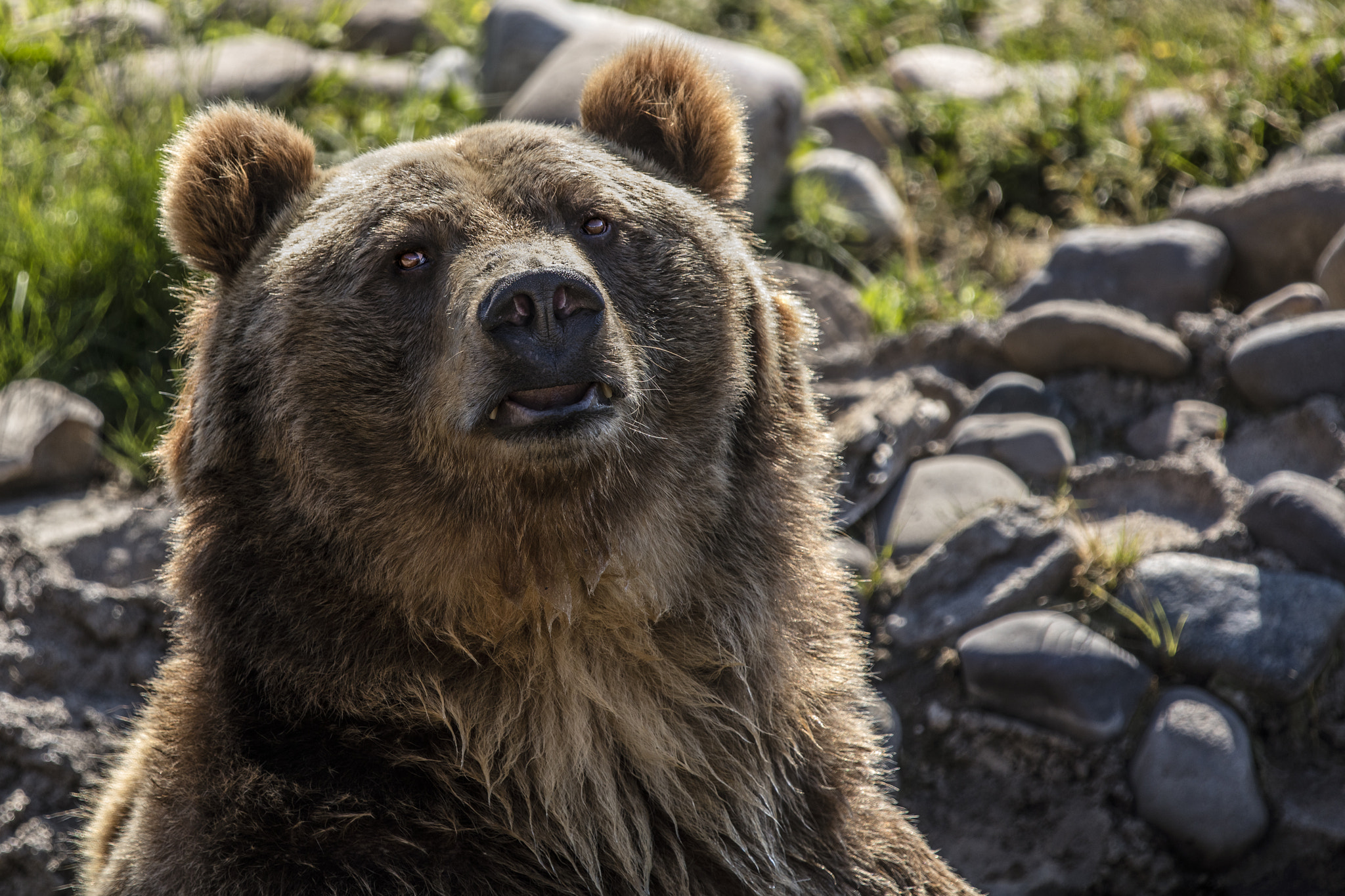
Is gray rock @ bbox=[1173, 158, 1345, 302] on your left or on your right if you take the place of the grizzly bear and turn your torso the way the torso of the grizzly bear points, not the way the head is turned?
on your left

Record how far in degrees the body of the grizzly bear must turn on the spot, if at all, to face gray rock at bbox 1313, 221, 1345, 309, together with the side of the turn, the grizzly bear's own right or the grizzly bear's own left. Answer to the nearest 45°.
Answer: approximately 135° to the grizzly bear's own left

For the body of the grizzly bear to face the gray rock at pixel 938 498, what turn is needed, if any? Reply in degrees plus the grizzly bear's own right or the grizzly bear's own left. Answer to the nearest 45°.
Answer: approximately 135° to the grizzly bear's own left

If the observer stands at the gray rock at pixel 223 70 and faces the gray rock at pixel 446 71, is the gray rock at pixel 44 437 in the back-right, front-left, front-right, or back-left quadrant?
back-right

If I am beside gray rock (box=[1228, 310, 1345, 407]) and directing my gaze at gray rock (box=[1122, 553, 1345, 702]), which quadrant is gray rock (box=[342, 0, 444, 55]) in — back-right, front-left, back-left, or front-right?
back-right

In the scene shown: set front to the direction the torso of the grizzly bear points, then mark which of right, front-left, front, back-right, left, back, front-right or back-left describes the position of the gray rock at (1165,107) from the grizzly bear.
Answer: back-left

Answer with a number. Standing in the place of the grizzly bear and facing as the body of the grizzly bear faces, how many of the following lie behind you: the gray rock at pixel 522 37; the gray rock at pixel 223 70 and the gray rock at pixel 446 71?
3

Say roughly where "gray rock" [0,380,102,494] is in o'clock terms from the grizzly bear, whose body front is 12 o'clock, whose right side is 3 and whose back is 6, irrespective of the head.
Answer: The gray rock is roughly at 5 o'clock from the grizzly bear.

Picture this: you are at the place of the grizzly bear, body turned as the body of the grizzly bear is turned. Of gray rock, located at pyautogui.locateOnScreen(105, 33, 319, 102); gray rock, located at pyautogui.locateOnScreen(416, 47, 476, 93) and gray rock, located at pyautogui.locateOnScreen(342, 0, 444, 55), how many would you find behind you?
3

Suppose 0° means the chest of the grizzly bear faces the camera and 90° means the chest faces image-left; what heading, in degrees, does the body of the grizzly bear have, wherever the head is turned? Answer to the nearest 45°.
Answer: approximately 0°

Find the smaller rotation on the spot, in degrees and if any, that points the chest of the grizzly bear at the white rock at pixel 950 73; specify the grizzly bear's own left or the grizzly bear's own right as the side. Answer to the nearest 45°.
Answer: approximately 135° to the grizzly bear's own left

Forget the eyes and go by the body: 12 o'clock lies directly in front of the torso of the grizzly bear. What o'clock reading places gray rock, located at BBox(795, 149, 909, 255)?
The gray rock is roughly at 7 o'clock from the grizzly bear.

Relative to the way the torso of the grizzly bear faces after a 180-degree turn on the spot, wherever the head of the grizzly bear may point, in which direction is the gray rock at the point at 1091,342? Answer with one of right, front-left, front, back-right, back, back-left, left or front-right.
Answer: front-right

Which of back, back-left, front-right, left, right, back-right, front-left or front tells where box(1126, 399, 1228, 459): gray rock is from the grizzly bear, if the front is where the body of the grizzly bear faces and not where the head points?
back-left

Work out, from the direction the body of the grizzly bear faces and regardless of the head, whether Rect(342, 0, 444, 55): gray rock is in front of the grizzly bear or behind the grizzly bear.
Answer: behind
